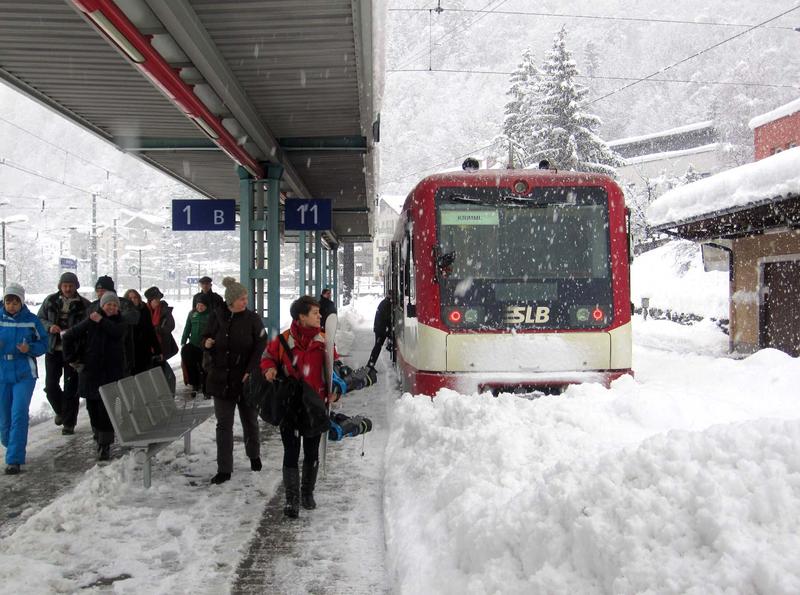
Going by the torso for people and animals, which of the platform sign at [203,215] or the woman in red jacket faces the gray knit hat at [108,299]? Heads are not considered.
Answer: the platform sign

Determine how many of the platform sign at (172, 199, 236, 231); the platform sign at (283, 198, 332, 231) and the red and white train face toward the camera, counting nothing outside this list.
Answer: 3

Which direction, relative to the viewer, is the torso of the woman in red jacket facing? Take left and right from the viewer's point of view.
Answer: facing the viewer and to the right of the viewer

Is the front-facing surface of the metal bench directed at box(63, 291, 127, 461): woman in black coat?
no

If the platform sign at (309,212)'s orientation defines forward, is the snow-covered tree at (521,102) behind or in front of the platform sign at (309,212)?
behind

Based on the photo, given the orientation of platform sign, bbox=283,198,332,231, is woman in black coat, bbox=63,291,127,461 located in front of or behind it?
in front

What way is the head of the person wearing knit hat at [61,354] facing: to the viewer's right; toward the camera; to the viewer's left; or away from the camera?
toward the camera

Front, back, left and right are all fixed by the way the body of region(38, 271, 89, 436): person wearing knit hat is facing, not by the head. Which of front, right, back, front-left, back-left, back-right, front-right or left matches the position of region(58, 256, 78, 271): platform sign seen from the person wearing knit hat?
back

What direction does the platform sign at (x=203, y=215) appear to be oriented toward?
toward the camera

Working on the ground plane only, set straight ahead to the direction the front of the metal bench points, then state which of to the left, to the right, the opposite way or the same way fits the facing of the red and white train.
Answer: to the right

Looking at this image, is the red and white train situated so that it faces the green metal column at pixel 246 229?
no

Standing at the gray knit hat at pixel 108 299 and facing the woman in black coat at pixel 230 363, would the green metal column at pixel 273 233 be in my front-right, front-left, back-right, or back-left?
back-left

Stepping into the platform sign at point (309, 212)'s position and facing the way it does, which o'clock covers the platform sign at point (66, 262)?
the platform sign at point (66, 262) is roughly at 5 o'clock from the platform sign at point (309, 212).

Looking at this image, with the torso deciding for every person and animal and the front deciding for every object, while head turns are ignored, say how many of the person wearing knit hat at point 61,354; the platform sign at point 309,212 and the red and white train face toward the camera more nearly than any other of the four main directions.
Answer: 3

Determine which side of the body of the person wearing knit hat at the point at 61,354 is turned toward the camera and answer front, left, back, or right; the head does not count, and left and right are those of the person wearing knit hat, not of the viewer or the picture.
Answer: front

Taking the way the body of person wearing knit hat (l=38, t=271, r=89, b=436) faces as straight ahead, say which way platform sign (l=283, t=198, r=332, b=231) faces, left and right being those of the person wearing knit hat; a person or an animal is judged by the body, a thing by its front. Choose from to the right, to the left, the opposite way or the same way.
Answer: the same way

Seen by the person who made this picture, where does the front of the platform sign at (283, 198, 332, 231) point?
facing the viewer

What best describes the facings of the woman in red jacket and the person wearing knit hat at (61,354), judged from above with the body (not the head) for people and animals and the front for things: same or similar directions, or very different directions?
same or similar directions

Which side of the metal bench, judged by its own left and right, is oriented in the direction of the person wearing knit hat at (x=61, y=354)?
back

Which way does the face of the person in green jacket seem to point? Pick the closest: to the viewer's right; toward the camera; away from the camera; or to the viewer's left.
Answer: toward the camera
